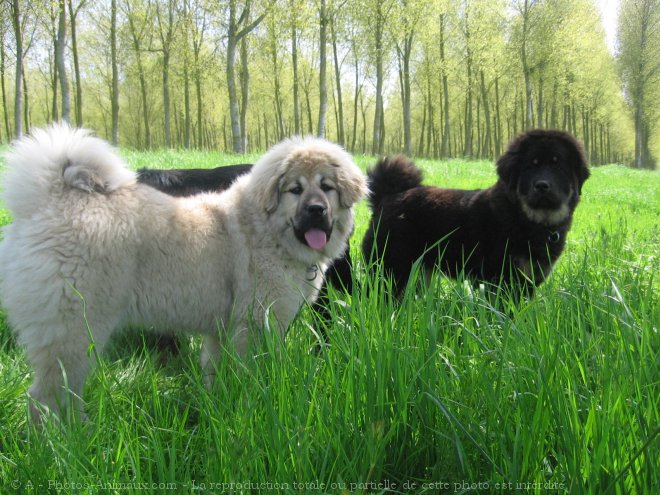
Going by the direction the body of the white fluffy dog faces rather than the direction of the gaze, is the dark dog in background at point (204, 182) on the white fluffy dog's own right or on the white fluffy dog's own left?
on the white fluffy dog's own left

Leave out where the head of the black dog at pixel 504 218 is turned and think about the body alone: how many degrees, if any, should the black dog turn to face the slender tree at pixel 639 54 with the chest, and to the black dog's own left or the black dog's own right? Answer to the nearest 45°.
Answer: approximately 90° to the black dog's own left

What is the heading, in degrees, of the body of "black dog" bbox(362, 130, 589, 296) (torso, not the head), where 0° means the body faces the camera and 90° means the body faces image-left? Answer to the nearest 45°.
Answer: approximately 270°

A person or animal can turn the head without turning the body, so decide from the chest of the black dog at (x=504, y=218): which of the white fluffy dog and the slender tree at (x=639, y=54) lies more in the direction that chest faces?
the slender tree

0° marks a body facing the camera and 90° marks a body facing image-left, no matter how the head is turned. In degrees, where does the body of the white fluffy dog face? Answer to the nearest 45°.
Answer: approximately 270°

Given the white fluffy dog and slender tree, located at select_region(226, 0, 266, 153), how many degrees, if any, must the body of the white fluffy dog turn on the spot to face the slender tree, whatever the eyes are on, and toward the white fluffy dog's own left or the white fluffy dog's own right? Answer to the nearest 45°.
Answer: approximately 90° to the white fluffy dog's own left

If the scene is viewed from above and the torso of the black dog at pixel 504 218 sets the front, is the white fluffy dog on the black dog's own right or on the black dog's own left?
on the black dog's own right

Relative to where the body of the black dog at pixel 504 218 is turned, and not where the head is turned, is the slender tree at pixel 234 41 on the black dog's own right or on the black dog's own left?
on the black dog's own left

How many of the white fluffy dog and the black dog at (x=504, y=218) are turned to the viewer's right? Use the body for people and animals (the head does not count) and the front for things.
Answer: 2
